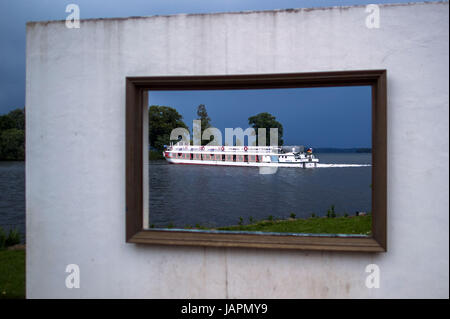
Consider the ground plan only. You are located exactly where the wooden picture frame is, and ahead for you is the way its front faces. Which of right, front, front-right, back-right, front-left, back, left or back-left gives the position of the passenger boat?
back

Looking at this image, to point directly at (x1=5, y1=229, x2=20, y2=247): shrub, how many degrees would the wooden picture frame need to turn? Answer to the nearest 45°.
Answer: approximately 135° to its right

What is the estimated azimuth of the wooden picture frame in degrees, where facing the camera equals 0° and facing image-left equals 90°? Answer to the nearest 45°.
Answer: approximately 0°

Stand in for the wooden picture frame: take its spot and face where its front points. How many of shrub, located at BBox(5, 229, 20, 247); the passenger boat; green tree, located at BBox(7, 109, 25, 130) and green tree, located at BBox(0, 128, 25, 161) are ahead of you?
0

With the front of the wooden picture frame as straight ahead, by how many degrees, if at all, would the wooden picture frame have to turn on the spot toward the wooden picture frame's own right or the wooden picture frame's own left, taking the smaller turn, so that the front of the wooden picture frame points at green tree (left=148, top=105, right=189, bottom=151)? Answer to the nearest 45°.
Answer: approximately 180°

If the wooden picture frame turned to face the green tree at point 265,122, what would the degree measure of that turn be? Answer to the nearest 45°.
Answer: approximately 180°

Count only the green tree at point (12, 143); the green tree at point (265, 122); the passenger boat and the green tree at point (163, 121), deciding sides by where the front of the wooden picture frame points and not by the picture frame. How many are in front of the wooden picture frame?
0

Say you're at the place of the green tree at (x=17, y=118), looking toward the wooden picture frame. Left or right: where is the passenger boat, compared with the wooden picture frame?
left

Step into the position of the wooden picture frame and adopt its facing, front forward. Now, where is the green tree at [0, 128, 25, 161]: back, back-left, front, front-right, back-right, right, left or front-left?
back-right

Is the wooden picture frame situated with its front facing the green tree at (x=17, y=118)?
no
